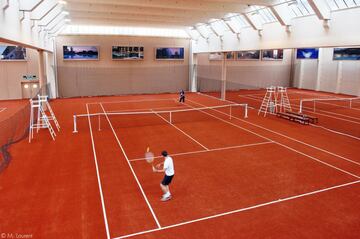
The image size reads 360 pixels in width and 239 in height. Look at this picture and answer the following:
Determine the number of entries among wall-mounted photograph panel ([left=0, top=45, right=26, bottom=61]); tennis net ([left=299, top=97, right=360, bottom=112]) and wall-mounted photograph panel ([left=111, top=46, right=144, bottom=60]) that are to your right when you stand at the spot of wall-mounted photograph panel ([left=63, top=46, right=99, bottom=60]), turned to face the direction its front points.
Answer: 1

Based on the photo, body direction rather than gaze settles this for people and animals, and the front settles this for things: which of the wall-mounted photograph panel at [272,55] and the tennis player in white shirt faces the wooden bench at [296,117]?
the wall-mounted photograph panel

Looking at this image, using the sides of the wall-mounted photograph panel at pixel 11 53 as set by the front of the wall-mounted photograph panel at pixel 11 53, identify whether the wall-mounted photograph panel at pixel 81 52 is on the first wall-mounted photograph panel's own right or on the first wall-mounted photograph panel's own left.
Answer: on the first wall-mounted photograph panel's own left

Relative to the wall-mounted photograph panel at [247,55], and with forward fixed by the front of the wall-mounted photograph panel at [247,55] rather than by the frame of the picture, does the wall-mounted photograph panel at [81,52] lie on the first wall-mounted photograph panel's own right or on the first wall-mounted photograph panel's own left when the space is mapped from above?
on the first wall-mounted photograph panel's own right

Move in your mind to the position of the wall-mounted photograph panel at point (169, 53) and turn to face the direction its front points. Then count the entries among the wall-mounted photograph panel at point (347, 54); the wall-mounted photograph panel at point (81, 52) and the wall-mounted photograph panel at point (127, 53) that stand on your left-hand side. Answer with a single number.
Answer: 1

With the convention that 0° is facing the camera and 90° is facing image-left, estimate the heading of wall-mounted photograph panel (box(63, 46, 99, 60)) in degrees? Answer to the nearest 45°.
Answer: approximately 0°

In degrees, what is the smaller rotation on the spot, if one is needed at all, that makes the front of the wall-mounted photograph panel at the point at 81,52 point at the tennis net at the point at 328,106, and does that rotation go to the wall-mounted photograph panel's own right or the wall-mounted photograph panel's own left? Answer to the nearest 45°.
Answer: approximately 45° to the wall-mounted photograph panel's own left

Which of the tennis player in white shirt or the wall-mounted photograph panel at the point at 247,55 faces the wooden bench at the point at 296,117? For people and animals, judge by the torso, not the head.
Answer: the wall-mounted photograph panel
